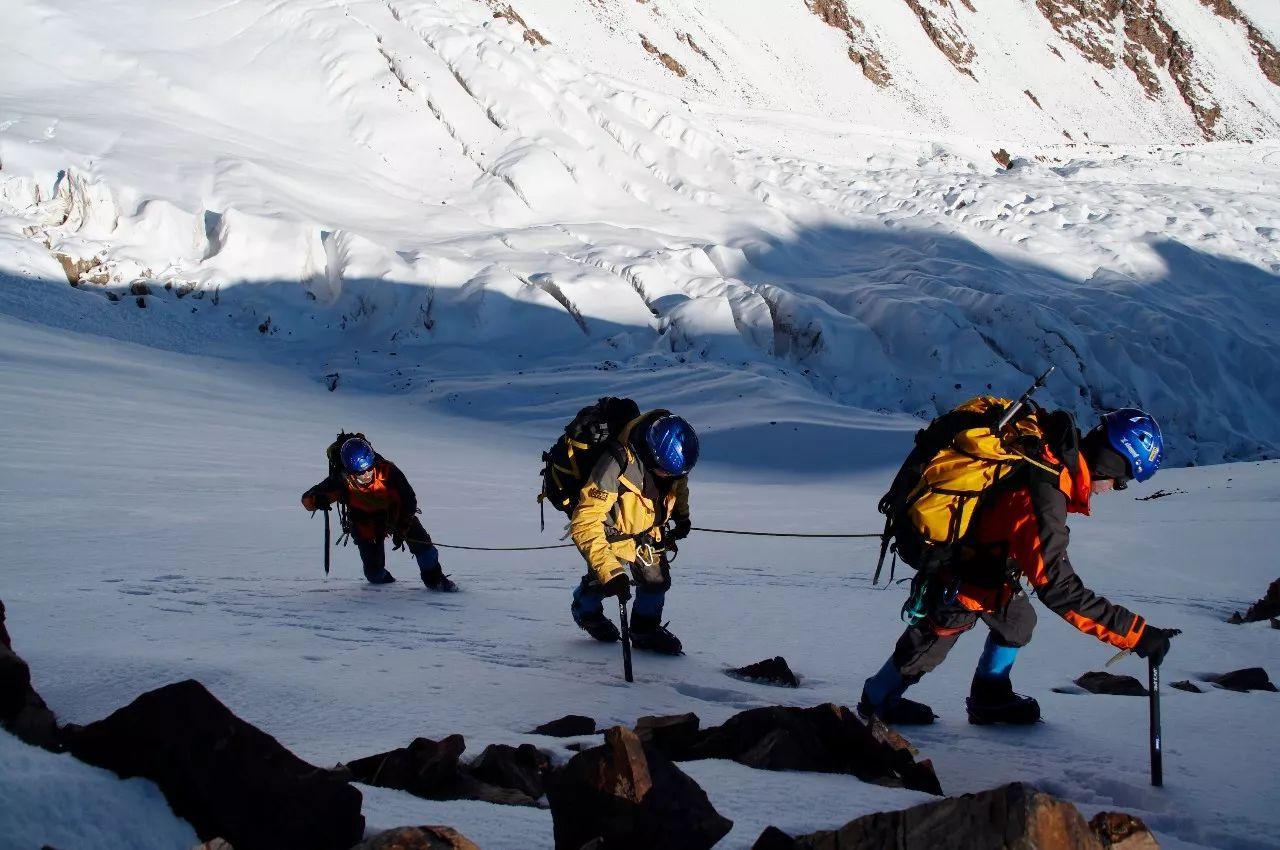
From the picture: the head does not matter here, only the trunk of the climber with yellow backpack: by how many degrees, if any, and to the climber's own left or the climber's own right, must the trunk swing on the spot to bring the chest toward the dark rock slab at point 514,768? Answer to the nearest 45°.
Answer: approximately 135° to the climber's own right

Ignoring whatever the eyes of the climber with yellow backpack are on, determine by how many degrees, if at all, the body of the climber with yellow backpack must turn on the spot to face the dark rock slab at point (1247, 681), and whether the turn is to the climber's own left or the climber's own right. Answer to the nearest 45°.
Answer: approximately 45° to the climber's own left

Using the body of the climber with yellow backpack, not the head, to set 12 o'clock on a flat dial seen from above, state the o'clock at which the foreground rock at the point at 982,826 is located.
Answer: The foreground rock is roughly at 3 o'clock from the climber with yellow backpack.

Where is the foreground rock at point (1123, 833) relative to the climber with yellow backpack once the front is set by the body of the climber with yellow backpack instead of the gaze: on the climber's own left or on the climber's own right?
on the climber's own right

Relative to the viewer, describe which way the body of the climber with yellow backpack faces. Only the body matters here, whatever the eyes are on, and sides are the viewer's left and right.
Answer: facing to the right of the viewer

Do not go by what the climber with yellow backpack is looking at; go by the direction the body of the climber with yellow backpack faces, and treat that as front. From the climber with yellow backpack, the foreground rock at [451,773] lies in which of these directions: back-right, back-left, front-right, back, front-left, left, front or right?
back-right

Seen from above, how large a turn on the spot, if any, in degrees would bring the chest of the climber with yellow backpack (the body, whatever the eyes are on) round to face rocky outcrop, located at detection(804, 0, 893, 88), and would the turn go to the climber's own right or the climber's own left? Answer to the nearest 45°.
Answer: approximately 90° to the climber's own left

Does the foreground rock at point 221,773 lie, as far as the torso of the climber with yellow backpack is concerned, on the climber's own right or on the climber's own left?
on the climber's own right
